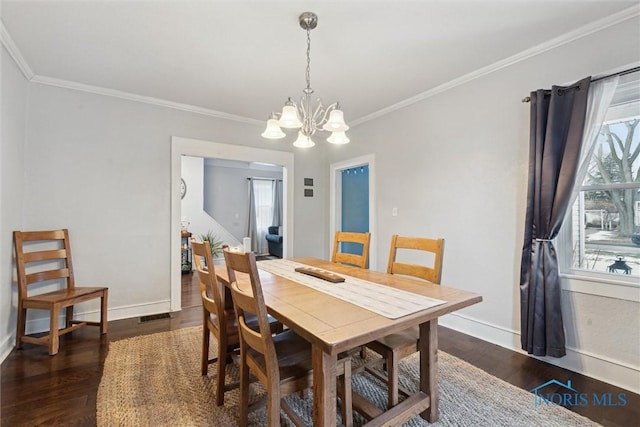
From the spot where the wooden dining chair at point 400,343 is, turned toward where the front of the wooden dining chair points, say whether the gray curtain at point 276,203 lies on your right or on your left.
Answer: on your right

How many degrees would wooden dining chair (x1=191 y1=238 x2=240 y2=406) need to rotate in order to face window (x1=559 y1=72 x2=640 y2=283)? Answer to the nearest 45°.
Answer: approximately 45° to its right

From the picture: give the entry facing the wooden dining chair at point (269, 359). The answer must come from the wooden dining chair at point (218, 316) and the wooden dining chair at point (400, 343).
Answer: the wooden dining chair at point (400, 343)

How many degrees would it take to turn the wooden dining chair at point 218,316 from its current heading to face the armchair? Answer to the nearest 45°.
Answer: approximately 45° to its left

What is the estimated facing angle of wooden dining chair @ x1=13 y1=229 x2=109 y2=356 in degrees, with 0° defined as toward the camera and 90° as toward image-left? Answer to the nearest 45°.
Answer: approximately 315°

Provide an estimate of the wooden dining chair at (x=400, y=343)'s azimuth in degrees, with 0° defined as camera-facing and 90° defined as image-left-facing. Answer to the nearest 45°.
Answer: approximately 45°

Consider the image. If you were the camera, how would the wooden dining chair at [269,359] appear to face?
facing away from the viewer and to the right of the viewer

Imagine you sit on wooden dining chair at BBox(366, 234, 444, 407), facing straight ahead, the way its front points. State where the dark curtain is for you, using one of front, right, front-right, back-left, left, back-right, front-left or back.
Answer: back

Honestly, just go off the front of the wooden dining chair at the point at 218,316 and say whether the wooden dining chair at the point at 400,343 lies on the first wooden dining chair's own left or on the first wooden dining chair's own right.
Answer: on the first wooden dining chair's own right

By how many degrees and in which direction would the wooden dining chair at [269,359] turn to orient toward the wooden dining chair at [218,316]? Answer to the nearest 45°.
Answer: approximately 90° to its left

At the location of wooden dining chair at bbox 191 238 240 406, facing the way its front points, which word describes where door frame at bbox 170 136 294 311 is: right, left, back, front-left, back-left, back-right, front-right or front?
front-left

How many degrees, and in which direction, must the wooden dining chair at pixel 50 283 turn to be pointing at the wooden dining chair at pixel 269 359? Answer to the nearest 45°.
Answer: approximately 45° to its right

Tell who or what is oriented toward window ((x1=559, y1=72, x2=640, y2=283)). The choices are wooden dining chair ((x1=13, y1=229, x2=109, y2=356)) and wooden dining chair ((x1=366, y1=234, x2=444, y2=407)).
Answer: wooden dining chair ((x1=13, y1=229, x2=109, y2=356))
